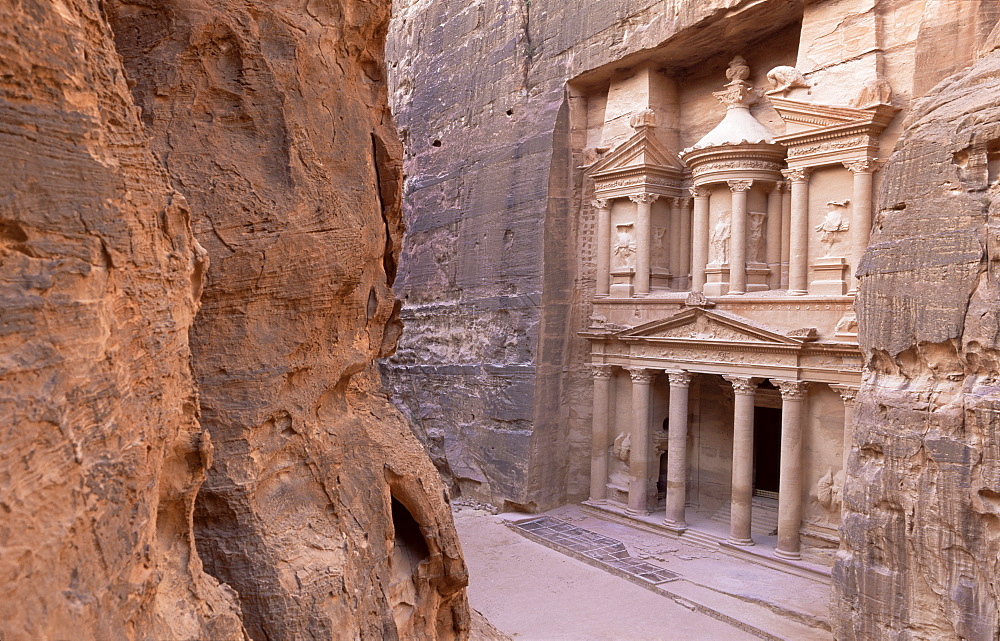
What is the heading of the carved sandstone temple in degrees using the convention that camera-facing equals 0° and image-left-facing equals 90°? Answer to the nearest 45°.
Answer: approximately 45°
